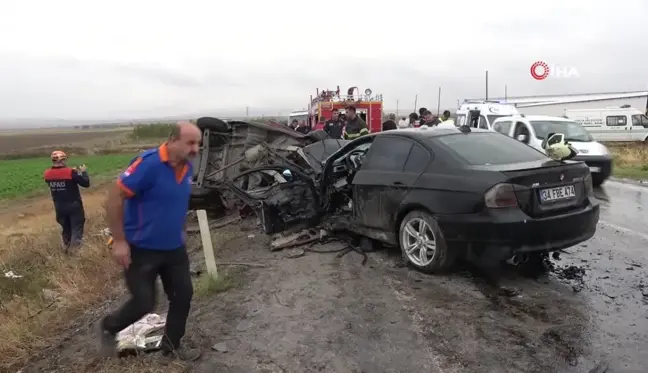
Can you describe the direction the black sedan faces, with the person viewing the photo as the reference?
facing away from the viewer and to the left of the viewer

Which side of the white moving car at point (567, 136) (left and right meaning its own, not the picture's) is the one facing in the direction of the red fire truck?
back

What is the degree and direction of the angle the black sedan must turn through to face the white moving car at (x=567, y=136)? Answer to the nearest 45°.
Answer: approximately 90° to its right

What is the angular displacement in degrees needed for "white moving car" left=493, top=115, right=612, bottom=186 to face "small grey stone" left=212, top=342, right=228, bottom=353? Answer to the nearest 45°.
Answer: approximately 45° to its right

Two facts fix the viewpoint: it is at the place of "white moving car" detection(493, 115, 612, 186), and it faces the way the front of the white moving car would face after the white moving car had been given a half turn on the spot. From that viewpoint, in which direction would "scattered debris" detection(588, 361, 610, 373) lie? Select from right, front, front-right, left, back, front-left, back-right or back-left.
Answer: back-left

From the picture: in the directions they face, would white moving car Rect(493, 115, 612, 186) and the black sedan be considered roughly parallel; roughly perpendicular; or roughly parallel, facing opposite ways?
roughly parallel, facing opposite ways

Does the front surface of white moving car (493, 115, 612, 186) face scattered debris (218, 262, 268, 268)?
no

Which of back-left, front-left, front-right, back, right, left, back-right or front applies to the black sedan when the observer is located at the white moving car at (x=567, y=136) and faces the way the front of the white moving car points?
front-right

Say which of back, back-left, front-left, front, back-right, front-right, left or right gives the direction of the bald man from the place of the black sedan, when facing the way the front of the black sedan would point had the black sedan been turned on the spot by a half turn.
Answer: right

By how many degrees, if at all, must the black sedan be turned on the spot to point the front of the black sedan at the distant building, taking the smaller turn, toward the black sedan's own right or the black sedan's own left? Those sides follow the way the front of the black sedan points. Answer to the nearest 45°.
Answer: approximately 45° to the black sedan's own right

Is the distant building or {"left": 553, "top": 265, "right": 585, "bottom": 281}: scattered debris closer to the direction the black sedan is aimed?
the distant building

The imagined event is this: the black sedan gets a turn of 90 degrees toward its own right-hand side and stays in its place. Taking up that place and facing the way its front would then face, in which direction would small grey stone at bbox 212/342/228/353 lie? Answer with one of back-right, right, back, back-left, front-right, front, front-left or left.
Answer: back

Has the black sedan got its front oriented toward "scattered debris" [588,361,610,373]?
no

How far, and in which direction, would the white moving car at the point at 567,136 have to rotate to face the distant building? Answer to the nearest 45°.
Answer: approximately 135° to its left

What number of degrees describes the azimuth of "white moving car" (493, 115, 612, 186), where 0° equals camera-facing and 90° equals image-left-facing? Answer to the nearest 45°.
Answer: approximately 315°
